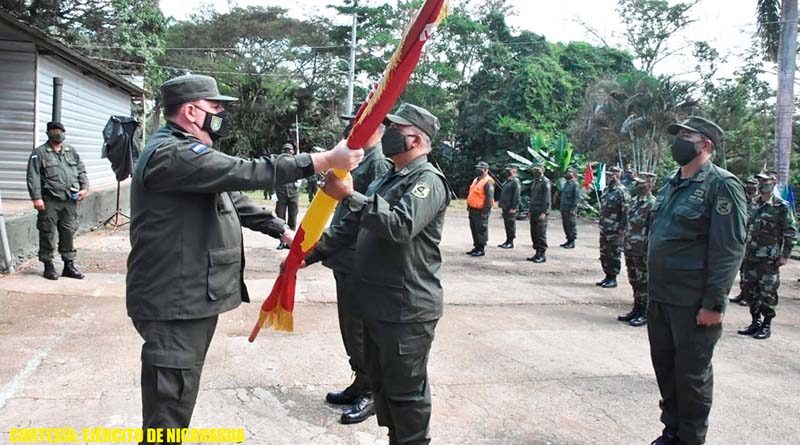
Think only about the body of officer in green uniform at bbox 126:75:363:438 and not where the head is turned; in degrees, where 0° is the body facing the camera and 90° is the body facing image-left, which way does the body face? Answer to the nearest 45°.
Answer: approximately 270°

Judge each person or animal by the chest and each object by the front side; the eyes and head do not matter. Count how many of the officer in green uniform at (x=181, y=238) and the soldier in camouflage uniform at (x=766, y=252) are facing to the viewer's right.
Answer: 1

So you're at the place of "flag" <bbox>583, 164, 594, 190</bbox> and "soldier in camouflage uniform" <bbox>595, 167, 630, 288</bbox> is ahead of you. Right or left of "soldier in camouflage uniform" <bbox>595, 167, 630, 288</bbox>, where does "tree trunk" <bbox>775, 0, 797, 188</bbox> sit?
left

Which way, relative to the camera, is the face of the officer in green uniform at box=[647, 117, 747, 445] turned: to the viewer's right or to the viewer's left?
to the viewer's left

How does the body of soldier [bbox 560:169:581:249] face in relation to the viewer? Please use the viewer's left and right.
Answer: facing the viewer and to the left of the viewer

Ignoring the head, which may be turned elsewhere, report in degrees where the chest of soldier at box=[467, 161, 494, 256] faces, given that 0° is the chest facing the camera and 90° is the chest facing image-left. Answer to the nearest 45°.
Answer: approximately 45°

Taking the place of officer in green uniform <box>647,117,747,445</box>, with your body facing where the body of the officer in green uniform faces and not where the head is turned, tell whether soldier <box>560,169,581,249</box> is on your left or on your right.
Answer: on your right

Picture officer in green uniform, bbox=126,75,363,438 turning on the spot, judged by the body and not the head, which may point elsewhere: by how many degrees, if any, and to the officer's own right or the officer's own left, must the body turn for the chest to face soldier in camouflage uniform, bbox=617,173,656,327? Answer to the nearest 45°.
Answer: approximately 45° to the officer's own left

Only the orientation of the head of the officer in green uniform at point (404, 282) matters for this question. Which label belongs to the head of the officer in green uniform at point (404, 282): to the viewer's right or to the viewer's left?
to the viewer's left

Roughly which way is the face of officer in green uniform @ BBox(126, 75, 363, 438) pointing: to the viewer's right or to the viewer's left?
to the viewer's right
